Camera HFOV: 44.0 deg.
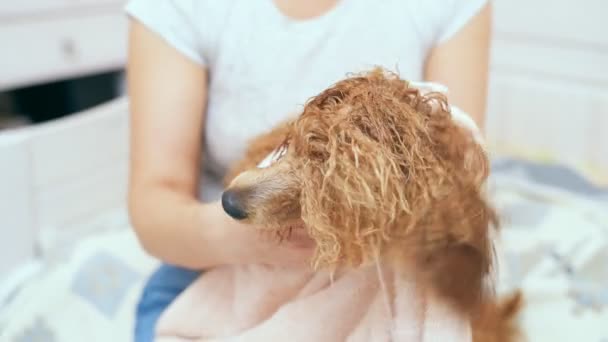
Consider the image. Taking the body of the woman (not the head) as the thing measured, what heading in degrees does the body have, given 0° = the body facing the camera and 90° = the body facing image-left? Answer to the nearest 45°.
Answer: approximately 0°
